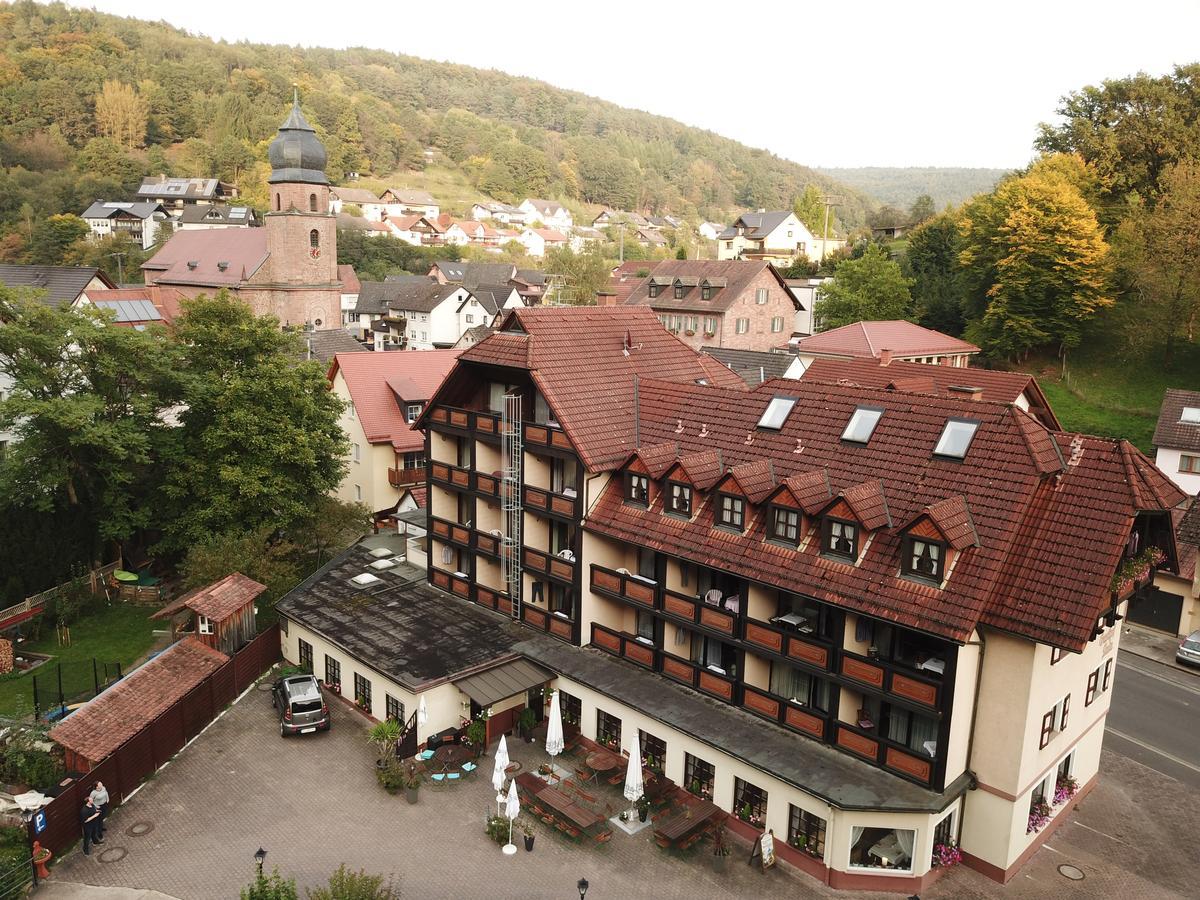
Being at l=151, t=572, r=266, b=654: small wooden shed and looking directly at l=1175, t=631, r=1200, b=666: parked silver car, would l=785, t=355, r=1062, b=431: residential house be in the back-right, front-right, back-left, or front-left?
front-left

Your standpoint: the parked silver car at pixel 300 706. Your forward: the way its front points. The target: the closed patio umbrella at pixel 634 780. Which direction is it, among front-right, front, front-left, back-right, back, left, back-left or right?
back-right

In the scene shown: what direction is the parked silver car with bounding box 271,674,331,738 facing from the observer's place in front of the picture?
facing away from the viewer

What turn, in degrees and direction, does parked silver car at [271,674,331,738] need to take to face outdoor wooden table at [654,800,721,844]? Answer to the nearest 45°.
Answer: approximately 135° to its right

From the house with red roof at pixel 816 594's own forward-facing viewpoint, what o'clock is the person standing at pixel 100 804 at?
The person standing is roughly at 1 o'clock from the house with red roof.

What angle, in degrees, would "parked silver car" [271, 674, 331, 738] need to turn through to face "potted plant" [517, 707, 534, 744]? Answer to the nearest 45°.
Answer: approximately 135° to its right

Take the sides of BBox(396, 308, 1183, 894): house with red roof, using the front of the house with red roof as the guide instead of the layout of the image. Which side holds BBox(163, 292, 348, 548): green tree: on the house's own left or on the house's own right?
on the house's own right

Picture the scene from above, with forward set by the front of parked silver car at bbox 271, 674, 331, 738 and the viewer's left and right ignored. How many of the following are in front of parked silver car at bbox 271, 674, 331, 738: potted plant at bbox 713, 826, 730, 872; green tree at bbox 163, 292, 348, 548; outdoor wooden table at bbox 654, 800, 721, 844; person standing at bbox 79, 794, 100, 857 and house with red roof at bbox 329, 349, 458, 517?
2

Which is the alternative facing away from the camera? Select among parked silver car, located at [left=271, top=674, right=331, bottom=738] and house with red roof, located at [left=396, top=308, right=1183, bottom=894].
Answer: the parked silver car

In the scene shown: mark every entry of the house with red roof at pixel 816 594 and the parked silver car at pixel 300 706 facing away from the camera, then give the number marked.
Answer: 1

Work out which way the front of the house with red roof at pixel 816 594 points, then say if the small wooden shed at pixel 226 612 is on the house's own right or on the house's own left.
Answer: on the house's own right

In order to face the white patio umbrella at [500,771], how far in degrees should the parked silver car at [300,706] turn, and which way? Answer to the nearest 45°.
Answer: approximately 135° to its right

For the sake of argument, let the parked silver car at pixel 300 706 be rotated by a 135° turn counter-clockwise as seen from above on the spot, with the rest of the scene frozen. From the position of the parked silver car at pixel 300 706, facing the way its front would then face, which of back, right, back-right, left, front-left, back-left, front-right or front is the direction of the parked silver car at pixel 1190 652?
back-left
